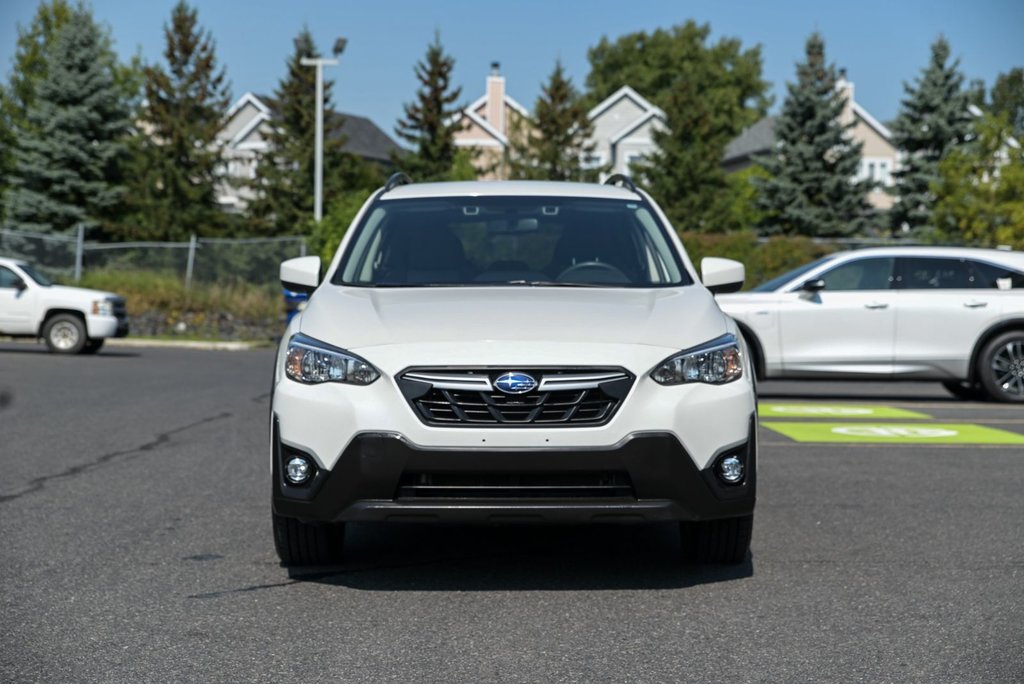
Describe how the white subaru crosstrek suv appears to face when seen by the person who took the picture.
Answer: facing the viewer

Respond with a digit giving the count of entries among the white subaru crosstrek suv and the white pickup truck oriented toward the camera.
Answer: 1

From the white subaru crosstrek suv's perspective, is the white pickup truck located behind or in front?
behind

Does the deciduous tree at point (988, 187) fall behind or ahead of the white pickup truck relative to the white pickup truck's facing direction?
ahead

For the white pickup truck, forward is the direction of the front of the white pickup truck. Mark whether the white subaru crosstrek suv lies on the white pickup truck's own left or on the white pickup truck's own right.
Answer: on the white pickup truck's own right

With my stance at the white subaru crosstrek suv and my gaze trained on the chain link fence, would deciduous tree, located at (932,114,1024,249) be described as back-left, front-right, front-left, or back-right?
front-right

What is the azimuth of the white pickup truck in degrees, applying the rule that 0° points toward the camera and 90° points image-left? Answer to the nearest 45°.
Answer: approximately 270°

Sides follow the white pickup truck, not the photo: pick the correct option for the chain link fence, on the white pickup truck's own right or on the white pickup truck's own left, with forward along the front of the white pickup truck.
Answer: on the white pickup truck's own left

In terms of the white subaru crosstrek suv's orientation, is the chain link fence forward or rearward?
rearward
